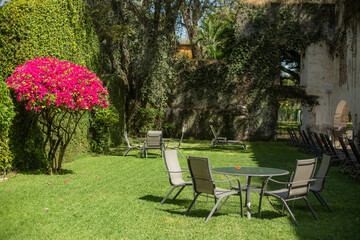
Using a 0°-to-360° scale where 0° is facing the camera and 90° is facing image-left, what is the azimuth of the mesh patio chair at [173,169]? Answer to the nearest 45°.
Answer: approximately 315°

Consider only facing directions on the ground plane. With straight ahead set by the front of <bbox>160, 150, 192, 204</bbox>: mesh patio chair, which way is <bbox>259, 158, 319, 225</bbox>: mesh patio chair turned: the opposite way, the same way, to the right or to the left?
the opposite way

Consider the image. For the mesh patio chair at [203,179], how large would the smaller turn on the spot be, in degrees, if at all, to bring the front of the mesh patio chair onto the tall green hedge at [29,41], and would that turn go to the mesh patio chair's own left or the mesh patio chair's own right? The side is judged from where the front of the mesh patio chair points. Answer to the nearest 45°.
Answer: approximately 90° to the mesh patio chair's own left

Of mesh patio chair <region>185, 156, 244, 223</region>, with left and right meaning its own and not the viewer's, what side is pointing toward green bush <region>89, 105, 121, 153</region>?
left

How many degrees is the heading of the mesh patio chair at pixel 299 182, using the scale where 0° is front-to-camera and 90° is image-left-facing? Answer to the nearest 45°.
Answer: approximately 135°

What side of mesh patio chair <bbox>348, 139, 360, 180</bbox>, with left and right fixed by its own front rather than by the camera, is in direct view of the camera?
right

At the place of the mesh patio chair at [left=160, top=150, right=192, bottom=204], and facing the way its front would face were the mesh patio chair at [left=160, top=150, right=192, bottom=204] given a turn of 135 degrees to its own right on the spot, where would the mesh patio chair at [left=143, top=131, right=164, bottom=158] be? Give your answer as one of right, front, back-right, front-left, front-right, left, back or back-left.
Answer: right

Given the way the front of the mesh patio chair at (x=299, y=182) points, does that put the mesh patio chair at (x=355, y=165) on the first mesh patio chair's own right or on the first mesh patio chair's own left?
on the first mesh patio chair's own right

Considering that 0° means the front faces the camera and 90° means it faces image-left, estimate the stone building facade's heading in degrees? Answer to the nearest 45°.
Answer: approximately 45°
